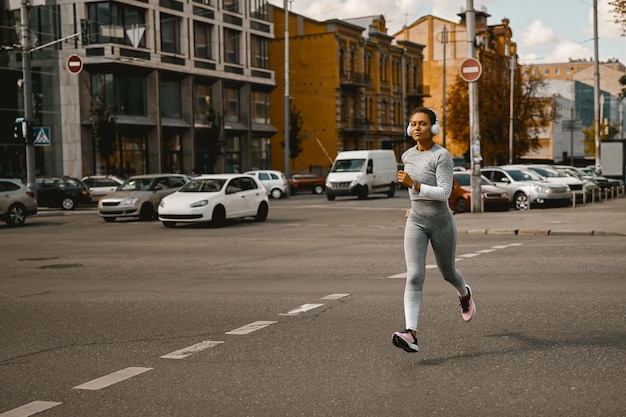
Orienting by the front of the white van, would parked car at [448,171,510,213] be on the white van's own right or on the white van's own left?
on the white van's own left

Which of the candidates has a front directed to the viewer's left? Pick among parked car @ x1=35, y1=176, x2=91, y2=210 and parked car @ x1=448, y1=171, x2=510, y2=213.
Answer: parked car @ x1=35, y1=176, x2=91, y2=210

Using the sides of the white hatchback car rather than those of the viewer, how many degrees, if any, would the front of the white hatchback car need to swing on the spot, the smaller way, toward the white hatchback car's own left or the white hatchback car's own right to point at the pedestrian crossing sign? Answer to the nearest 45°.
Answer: approximately 90° to the white hatchback car's own right

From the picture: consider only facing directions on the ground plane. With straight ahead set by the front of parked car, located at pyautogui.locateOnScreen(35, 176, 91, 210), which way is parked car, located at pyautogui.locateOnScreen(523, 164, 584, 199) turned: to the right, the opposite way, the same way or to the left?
to the left

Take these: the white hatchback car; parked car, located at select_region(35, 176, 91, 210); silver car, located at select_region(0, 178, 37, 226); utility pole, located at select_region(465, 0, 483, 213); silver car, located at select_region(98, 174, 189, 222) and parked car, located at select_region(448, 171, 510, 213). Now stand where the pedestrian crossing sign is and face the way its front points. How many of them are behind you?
1

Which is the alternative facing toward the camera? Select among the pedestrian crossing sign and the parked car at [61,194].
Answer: the pedestrian crossing sign

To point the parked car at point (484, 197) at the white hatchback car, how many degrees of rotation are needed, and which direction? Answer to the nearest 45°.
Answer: approximately 90° to its right

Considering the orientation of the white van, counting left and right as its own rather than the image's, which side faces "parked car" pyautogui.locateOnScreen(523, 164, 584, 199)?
left

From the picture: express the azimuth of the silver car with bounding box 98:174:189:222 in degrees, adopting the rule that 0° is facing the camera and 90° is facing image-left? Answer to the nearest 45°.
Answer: approximately 45°

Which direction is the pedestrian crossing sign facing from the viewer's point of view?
toward the camera
